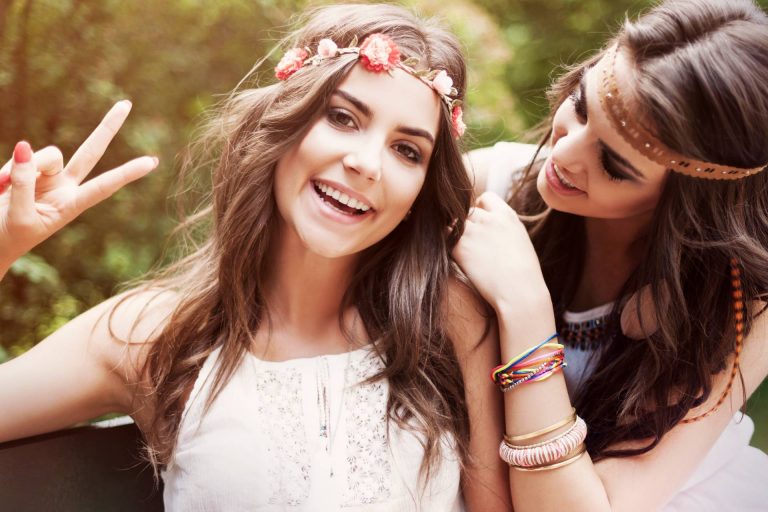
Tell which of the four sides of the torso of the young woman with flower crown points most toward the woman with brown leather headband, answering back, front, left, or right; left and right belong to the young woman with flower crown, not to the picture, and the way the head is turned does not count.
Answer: left

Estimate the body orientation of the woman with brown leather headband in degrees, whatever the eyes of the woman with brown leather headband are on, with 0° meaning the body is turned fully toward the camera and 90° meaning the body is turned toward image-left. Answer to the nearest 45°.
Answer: approximately 45°
